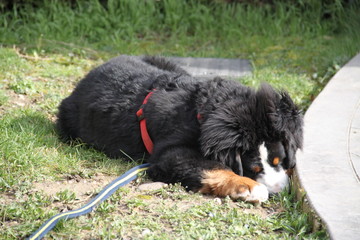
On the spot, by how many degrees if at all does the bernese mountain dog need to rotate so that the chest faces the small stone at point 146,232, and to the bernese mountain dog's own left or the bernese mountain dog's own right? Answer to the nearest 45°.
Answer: approximately 45° to the bernese mountain dog's own right

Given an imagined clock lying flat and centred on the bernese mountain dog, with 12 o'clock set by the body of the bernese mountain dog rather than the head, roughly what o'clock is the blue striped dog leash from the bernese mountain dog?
The blue striped dog leash is roughly at 3 o'clock from the bernese mountain dog.

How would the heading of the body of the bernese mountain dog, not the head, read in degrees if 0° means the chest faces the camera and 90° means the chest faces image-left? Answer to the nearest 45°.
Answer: approximately 315°
